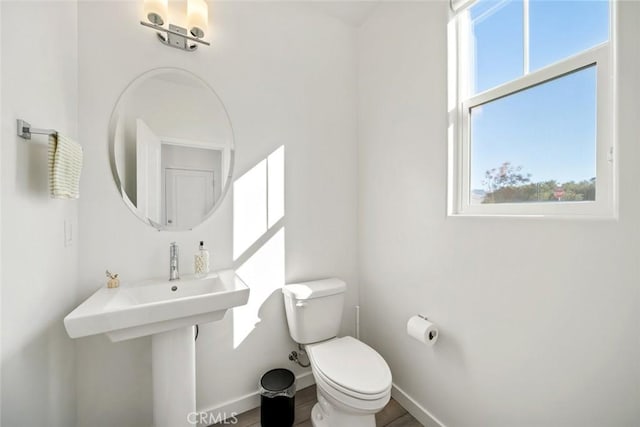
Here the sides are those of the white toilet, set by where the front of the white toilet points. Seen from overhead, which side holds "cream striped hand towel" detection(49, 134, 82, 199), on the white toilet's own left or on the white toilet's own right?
on the white toilet's own right

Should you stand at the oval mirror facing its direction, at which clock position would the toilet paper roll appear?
The toilet paper roll is roughly at 10 o'clock from the oval mirror.

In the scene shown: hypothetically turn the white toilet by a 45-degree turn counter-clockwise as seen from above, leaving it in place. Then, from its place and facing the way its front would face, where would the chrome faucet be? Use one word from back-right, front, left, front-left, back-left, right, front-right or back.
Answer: back

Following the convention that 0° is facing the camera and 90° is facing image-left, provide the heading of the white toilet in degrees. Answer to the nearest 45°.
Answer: approximately 315°
